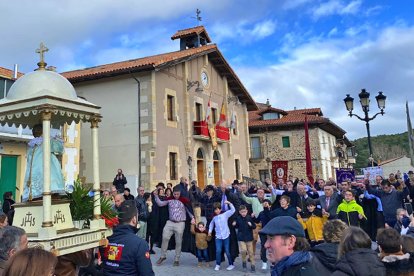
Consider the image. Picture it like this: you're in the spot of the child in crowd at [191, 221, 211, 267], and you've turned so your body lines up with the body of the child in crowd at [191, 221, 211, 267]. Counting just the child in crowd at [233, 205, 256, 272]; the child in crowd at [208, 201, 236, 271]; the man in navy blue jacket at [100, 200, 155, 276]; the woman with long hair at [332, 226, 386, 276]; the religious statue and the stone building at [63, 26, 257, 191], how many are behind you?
1

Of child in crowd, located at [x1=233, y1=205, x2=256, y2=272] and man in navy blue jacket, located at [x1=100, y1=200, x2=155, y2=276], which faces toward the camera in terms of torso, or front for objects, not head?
the child in crowd

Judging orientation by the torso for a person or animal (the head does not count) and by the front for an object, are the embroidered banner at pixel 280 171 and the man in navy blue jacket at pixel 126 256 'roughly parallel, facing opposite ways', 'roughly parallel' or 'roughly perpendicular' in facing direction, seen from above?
roughly parallel, facing opposite ways

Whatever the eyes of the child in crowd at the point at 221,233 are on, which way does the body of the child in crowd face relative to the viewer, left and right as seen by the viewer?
facing the viewer

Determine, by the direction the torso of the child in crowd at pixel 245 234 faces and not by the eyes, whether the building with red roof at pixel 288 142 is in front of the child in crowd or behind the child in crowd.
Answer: behind

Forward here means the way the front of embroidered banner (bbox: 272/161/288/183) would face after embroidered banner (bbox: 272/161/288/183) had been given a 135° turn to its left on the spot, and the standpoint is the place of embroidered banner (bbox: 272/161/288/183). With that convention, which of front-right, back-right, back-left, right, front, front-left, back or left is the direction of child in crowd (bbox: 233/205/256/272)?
back-right

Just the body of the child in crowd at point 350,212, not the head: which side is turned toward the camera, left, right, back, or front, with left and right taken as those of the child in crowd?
front

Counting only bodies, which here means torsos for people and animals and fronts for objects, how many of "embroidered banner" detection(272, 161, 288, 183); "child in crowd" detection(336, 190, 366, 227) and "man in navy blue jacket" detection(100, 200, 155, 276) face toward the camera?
2

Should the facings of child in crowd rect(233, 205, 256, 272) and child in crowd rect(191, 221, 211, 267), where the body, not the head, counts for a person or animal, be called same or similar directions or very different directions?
same or similar directions

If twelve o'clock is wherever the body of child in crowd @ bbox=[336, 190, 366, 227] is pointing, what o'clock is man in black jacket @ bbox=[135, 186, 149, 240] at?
The man in black jacket is roughly at 3 o'clock from the child in crowd.

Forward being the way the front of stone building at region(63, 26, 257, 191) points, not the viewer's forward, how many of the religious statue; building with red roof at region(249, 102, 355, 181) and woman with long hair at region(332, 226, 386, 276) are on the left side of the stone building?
1

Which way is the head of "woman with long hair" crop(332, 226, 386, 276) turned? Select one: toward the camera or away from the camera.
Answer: away from the camera

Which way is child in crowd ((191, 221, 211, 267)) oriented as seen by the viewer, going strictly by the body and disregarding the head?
toward the camera

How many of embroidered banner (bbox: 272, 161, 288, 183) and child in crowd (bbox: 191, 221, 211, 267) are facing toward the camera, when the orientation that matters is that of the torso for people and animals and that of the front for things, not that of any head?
2

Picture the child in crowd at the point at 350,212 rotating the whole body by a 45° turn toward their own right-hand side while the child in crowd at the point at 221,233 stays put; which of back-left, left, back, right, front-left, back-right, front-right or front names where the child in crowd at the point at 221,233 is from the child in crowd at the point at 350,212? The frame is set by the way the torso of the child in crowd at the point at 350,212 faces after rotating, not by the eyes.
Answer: front-right

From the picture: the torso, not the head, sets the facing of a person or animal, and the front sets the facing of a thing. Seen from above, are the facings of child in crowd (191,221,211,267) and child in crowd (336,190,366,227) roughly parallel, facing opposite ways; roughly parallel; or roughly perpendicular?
roughly parallel

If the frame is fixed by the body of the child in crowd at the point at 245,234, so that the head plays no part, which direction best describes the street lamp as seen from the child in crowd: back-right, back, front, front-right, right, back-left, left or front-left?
back-left
